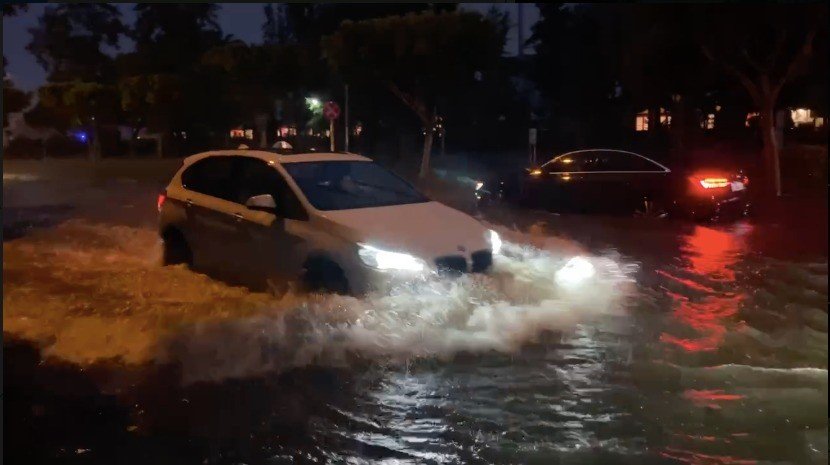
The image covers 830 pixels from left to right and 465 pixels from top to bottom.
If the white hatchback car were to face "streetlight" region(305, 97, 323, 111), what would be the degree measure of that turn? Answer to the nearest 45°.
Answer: approximately 135° to its left

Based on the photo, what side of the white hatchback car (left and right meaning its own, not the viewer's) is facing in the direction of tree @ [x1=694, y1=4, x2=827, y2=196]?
left

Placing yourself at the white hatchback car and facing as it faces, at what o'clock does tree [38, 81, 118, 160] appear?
The tree is roughly at 7 o'clock from the white hatchback car.

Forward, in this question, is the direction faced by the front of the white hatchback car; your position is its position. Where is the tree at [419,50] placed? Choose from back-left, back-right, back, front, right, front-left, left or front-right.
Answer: back-left

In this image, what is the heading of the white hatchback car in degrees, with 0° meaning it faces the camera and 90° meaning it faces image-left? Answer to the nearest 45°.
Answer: approximately 315°

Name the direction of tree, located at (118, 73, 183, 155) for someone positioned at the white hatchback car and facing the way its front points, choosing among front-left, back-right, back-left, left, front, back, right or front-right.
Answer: back-left

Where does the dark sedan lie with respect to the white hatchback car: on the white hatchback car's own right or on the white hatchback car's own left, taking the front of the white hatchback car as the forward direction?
on the white hatchback car's own left

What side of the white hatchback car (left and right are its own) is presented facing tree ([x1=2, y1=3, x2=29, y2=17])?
back

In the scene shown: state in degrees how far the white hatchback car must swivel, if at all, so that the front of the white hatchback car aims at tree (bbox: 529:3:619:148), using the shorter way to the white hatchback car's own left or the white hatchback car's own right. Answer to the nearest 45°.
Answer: approximately 135° to the white hatchback car's own left
